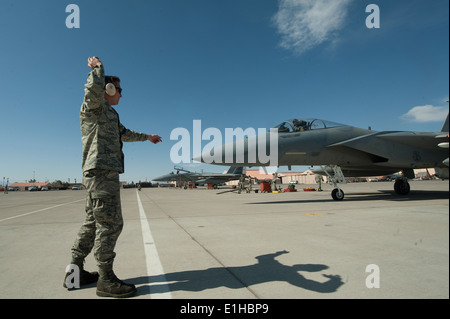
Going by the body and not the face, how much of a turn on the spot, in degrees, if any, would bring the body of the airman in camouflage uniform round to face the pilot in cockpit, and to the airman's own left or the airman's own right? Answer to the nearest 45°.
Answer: approximately 45° to the airman's own left

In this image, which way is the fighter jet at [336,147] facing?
to the viewer's left

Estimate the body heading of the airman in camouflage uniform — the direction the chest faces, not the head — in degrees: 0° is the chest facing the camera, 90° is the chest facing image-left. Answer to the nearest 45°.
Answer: approximately 270°

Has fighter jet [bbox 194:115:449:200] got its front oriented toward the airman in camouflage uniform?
no
